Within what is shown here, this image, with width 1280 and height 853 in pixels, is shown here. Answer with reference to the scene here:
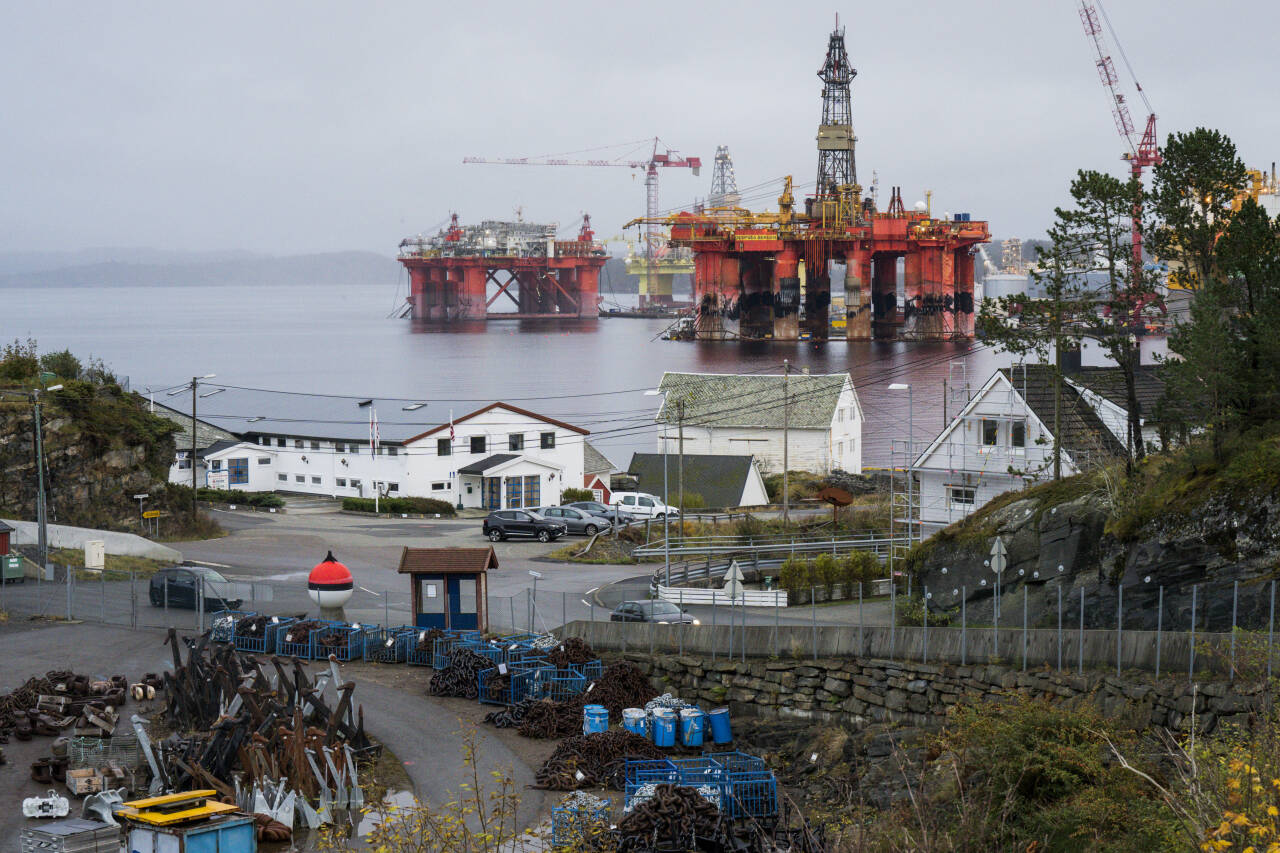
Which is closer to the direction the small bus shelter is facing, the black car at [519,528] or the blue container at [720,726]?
the blue container

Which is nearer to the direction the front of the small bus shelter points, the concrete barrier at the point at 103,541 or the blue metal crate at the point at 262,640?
the blue metal crate

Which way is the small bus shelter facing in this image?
toward the camera

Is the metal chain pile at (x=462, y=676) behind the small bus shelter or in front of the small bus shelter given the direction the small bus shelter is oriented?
in front

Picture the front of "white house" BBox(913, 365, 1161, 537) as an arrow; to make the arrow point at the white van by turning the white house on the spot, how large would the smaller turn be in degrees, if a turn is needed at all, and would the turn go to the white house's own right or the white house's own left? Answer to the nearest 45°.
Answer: approximately 90° to the white house's own right

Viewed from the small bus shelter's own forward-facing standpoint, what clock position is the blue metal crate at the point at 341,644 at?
The blue metal crate is roughly at 2 o'clock from the small bus shelter.

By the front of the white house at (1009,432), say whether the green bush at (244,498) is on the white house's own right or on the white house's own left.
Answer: on the white house's own right

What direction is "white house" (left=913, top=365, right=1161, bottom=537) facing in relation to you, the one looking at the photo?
facing the viewer and to the left of the viewer

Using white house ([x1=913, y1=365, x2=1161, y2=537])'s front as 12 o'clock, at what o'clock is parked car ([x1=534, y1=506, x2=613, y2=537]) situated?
The parked car is roughly at 2 o'clock from the white house.

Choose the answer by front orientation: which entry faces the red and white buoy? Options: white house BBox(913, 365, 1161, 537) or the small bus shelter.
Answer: the white house

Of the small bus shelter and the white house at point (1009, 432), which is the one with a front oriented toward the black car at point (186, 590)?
the white house

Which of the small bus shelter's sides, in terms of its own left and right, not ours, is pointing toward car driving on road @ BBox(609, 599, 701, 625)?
left

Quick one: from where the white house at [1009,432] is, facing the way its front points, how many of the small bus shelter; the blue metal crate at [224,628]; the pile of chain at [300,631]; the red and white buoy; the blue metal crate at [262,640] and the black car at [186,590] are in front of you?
6

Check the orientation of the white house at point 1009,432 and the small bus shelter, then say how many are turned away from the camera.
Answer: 0

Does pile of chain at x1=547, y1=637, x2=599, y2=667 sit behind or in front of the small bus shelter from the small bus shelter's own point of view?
in front

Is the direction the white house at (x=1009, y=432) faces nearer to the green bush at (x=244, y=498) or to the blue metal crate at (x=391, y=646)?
the blue metal crate

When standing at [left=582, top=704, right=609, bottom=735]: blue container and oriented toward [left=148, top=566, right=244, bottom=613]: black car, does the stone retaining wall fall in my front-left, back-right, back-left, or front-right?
back-right
